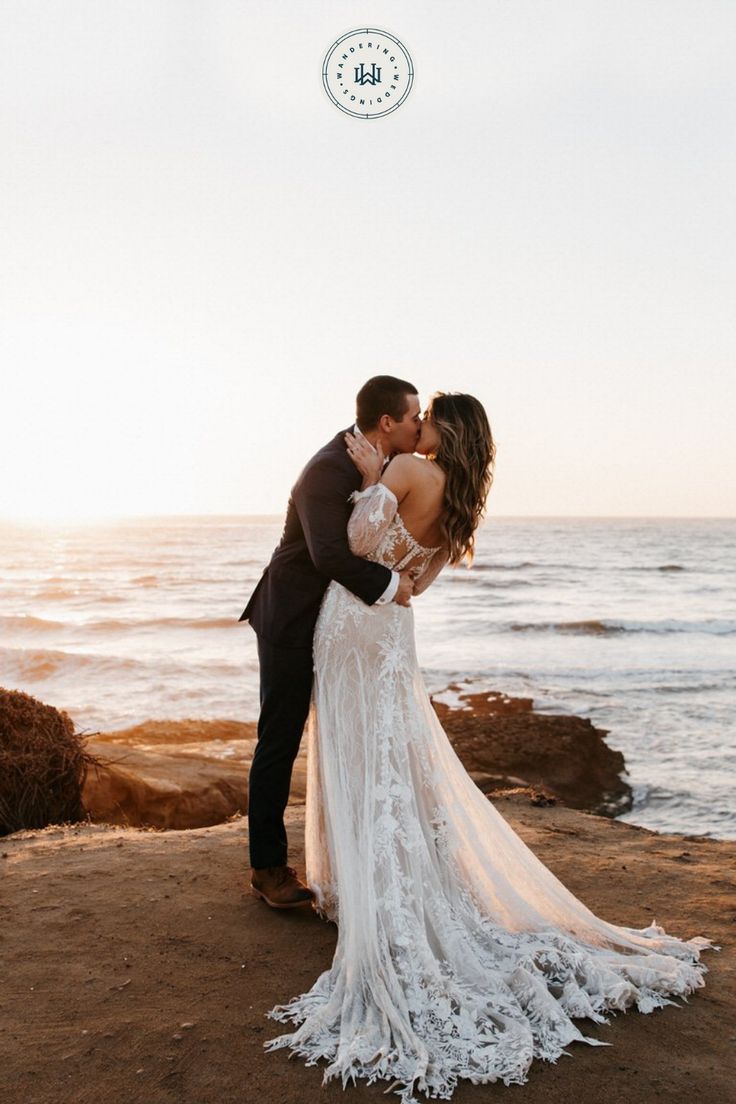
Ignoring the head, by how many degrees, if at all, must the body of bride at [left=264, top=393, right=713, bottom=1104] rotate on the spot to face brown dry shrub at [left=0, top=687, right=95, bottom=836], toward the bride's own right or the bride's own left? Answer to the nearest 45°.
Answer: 0° — they already face it

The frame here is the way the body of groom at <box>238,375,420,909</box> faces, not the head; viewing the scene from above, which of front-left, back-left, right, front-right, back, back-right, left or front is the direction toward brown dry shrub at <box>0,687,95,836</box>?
back-left

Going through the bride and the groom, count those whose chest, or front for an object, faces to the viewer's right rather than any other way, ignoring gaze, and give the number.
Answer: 1

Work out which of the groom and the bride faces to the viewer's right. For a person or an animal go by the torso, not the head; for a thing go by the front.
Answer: the groom

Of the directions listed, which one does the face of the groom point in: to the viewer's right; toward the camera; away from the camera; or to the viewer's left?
to the viewer's right

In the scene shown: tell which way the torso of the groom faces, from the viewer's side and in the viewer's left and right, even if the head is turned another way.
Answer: facing to the right of the viewer

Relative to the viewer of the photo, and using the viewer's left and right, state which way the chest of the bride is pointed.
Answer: facing away from the viewer and to the left of the viewer
